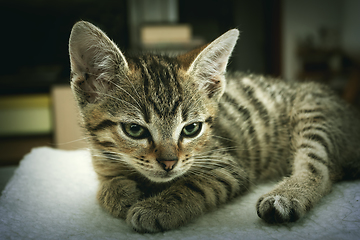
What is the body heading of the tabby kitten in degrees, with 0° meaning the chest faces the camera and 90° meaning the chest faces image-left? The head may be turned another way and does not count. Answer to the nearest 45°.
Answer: approximately 45°
